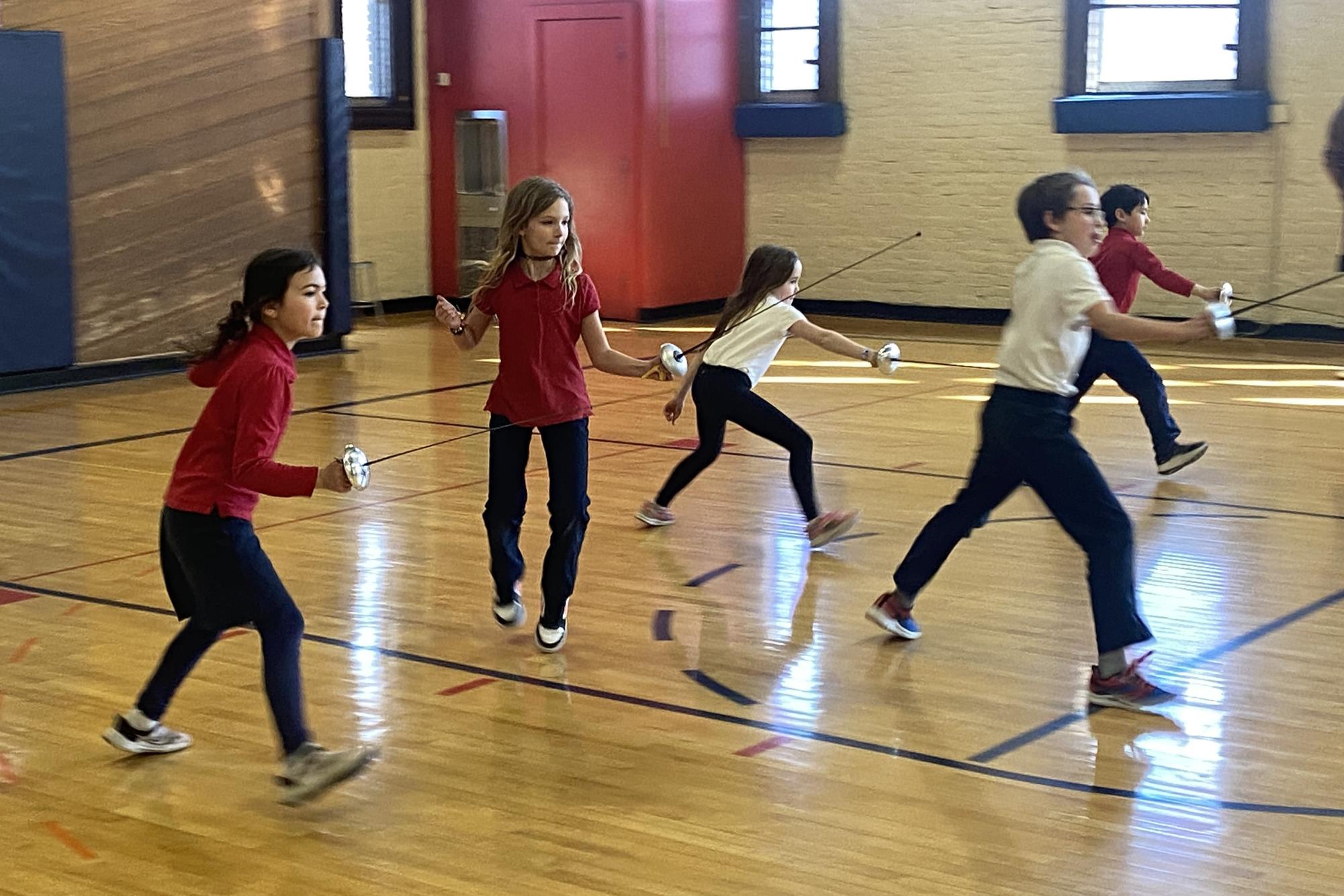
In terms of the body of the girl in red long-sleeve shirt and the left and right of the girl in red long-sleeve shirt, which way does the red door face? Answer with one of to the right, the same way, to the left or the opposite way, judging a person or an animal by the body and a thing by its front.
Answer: to the right

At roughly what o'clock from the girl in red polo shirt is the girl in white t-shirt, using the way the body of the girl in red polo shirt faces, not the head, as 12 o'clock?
The girl in white t-shirt is roughly at 7 o'clock from the girl in red polo shirt.

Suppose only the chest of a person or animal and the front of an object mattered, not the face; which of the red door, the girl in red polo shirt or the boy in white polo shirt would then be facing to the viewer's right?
the boy in white polo shirt

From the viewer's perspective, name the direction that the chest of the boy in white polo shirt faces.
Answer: to the viewer's right

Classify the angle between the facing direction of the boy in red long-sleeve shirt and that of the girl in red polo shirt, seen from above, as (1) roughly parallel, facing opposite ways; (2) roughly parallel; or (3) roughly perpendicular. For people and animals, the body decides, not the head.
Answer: roughly perpendicular

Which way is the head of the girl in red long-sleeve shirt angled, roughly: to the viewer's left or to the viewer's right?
to the viewer's right

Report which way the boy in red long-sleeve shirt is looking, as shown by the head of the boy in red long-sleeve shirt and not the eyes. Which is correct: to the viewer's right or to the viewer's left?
to the viewer's right

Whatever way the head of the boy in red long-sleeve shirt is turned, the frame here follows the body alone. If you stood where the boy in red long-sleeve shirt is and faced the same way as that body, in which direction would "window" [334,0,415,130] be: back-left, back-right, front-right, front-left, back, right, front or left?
back-left

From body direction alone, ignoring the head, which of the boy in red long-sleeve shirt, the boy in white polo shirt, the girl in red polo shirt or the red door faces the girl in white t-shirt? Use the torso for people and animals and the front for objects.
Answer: the red door

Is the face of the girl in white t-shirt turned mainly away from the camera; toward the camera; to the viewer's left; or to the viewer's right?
to the viewer's right

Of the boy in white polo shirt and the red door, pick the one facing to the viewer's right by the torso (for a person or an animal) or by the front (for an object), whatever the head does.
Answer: the boy in white polo shirt

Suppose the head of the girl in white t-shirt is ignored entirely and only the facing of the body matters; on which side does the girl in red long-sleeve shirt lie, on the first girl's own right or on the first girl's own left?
on the first girl's own right

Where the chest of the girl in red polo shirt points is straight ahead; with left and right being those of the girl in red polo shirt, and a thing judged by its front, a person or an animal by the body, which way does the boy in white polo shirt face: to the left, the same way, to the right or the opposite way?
to the left
